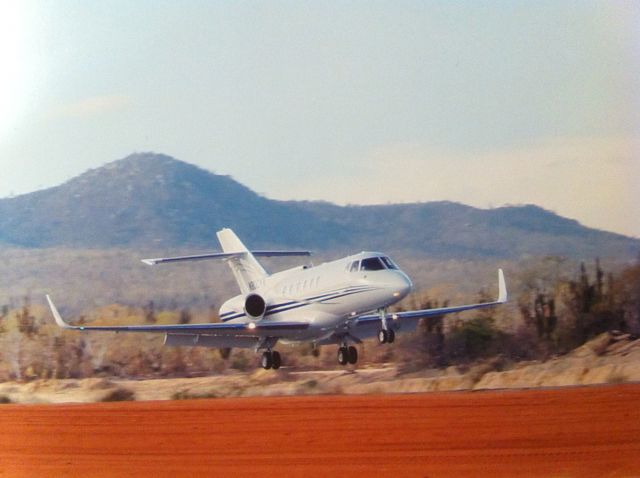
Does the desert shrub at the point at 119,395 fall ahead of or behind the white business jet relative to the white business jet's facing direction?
behind

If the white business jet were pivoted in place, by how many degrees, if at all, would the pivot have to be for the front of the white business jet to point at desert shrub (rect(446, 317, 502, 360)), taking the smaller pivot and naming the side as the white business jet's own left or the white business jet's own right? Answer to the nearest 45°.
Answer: approximately 90° to the white business jet's own left

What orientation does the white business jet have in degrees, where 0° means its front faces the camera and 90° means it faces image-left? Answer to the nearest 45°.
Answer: approximately 315°
